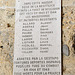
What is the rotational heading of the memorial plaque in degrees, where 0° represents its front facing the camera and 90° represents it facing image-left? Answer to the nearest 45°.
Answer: approximately 0°
